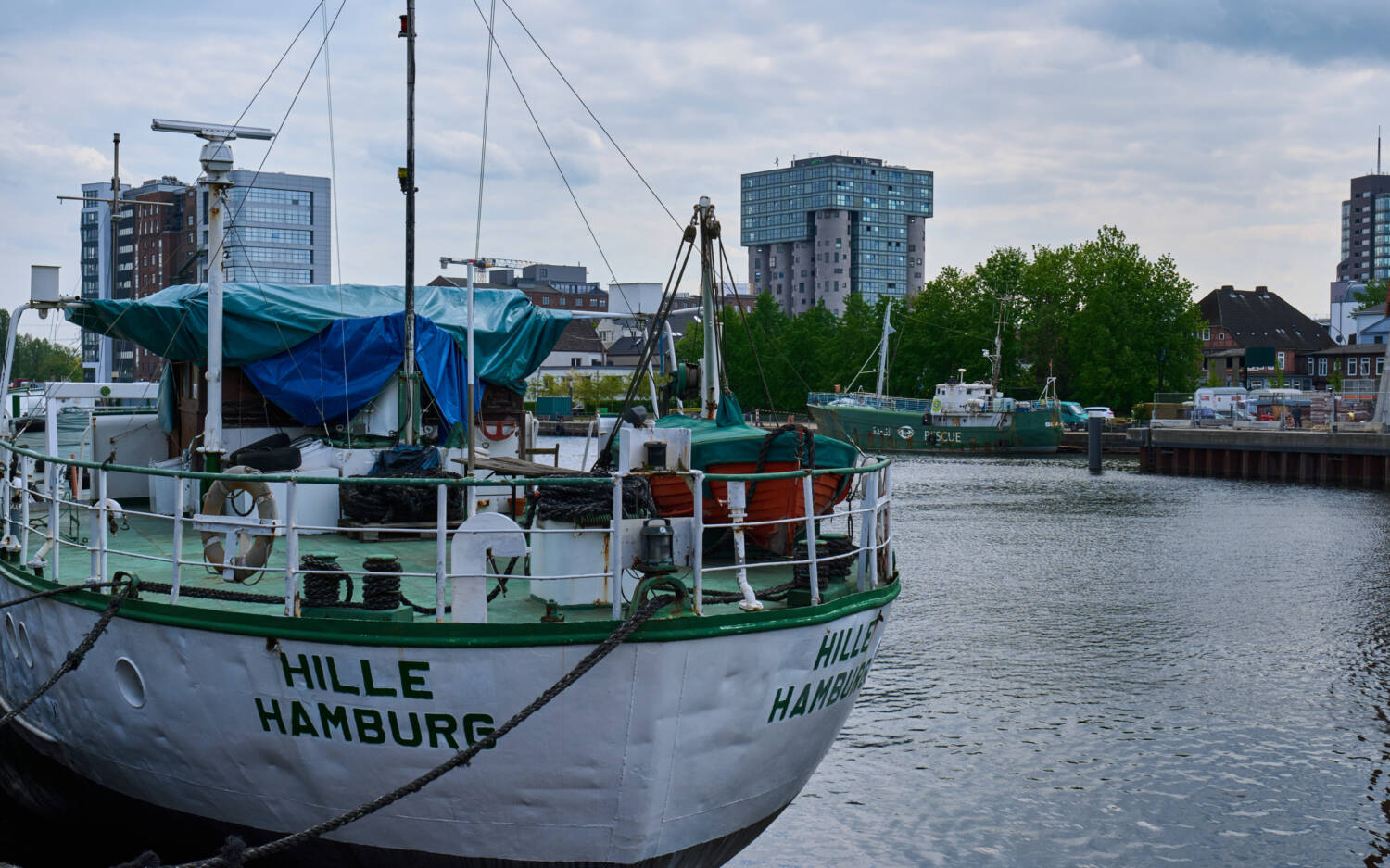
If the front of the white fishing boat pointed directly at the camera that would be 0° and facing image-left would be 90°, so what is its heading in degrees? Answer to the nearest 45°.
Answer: approximately 135°
